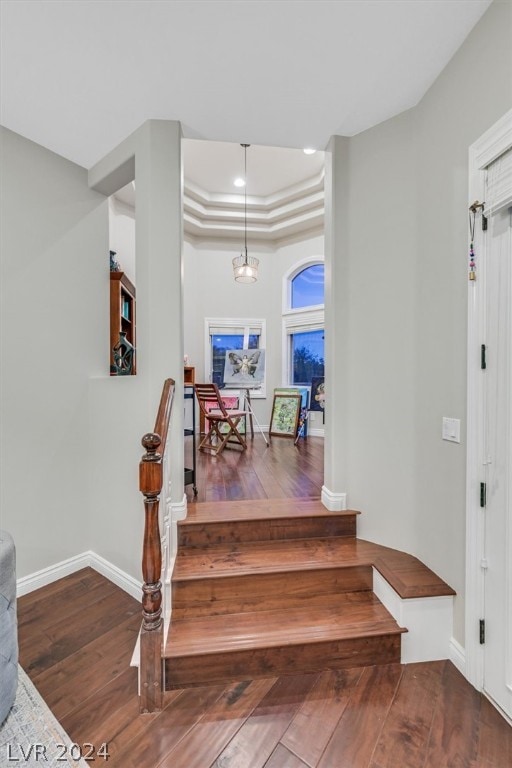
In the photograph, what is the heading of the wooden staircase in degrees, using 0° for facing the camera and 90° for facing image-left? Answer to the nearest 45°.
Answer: approximately 0°

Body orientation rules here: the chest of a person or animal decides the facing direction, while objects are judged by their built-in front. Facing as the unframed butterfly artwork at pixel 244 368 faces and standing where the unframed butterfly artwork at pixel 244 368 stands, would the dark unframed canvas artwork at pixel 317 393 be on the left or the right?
on its left

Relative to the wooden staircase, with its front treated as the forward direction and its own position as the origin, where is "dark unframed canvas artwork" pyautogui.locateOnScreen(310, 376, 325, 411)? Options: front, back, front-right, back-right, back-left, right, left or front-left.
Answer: back

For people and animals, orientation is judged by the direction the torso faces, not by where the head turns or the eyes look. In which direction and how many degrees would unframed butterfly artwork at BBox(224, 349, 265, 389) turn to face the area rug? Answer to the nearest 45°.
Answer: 0° — it already faces it

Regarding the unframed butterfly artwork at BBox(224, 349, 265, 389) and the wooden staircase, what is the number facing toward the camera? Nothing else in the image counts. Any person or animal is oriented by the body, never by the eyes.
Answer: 2

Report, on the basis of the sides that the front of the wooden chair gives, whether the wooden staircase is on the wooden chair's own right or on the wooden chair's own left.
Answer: on the wooden chair's own right

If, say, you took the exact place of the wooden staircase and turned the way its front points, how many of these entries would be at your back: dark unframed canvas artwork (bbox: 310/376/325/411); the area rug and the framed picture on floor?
2
